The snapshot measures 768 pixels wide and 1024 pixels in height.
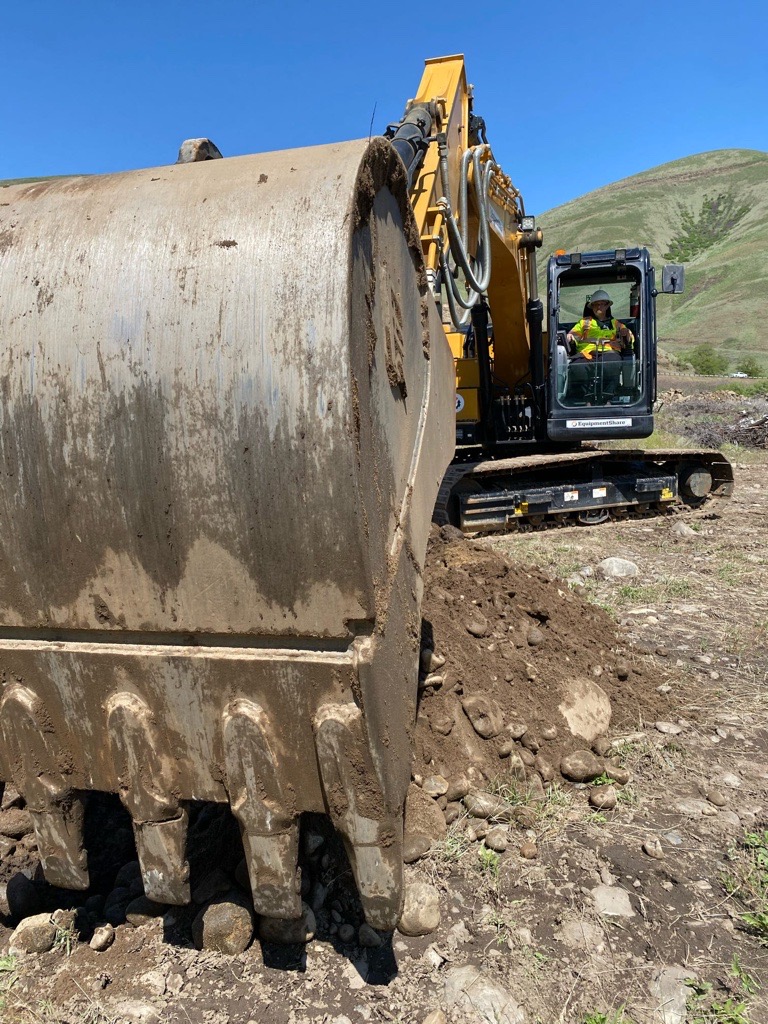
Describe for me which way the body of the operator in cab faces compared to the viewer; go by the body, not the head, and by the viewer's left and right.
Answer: facing the viewer

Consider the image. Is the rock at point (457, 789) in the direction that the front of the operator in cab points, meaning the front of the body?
yes

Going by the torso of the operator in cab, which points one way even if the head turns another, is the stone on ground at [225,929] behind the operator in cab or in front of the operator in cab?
in front

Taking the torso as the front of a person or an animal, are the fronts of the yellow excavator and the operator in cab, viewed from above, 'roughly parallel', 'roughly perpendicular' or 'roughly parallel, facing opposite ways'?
roughly parallel

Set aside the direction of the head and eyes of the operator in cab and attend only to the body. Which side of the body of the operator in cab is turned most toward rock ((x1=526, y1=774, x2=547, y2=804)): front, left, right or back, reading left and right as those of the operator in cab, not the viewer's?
front

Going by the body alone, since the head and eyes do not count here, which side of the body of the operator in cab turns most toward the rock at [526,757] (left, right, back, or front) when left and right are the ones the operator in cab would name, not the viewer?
front

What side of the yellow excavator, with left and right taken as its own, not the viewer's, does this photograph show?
front

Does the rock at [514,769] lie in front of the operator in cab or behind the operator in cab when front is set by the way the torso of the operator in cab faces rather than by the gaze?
in front

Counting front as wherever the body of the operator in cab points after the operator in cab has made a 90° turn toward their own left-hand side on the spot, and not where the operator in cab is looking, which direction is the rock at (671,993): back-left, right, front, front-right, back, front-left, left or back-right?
right

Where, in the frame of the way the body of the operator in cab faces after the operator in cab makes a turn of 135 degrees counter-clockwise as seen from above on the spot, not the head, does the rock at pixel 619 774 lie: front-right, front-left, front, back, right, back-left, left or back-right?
back-right

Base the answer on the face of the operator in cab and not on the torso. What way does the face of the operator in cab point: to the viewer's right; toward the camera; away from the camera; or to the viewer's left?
toward the camera
